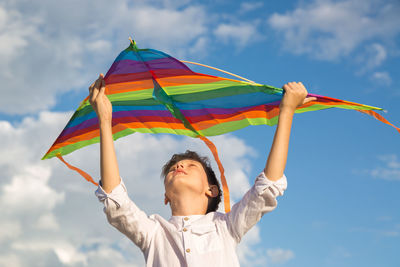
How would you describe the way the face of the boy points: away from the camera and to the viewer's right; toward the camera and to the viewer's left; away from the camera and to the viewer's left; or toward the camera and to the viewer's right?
toward the camera and to the viewer's left

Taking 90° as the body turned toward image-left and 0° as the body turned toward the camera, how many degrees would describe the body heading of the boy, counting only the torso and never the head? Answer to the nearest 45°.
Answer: approximately 0°
